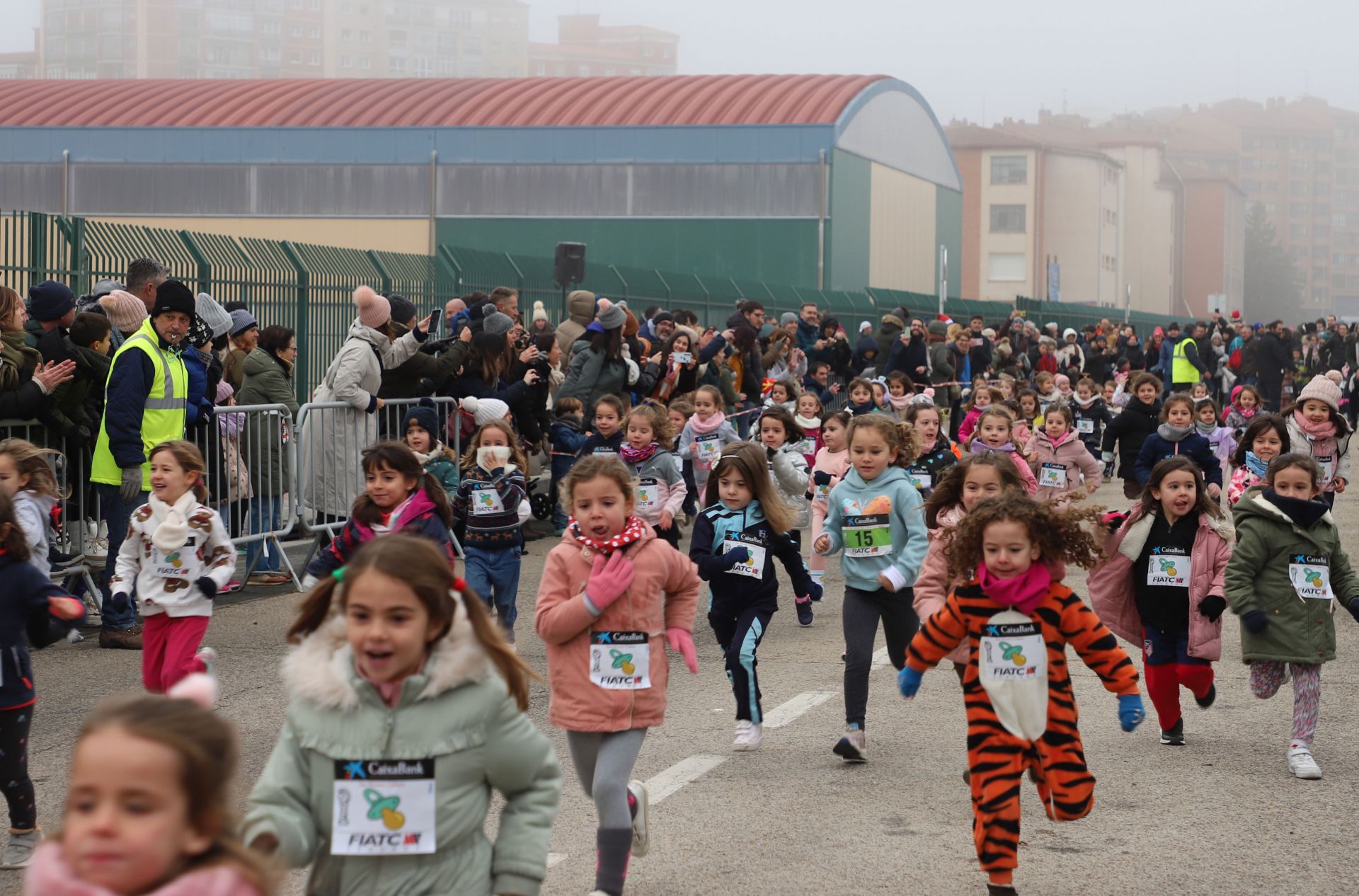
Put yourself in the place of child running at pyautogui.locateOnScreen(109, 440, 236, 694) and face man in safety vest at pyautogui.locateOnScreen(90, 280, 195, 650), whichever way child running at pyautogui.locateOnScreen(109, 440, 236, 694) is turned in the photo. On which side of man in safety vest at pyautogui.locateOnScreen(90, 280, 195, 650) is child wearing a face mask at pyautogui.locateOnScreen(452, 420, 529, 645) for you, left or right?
right

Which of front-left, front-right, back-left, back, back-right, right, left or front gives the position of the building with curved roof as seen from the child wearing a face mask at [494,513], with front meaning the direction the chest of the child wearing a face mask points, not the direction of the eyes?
back

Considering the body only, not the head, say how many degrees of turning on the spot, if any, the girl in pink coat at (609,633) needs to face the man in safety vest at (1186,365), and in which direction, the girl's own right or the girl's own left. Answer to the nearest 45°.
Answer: approximately 180°

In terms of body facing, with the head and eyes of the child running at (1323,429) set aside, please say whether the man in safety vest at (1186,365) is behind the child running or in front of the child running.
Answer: behind

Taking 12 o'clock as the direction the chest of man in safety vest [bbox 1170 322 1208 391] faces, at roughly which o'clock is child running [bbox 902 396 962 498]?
The child running is roughly at 3 o'clock from the man in safety vest.

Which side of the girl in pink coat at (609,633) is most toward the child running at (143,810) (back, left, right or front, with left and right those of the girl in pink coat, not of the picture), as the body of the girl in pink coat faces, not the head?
front

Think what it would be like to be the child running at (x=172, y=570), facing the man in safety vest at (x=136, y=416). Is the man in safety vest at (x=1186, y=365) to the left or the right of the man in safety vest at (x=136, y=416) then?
right

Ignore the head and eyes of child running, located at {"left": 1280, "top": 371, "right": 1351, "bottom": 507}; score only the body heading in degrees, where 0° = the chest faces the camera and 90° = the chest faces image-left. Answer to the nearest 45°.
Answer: approximately 0°

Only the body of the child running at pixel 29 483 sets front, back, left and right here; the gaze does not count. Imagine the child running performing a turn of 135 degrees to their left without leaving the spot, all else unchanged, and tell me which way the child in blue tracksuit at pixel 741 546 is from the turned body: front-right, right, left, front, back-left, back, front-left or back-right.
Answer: front-left

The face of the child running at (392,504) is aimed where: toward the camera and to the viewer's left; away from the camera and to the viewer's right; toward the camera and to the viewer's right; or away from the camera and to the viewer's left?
toward the camera and to the viewer's left

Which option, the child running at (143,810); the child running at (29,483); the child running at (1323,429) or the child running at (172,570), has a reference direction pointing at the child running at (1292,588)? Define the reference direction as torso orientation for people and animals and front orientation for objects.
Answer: the child running at (1323,429)

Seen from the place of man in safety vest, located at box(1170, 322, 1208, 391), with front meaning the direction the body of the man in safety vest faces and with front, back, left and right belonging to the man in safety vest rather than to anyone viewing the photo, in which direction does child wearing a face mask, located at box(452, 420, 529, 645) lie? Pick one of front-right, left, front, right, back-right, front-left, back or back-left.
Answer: right
